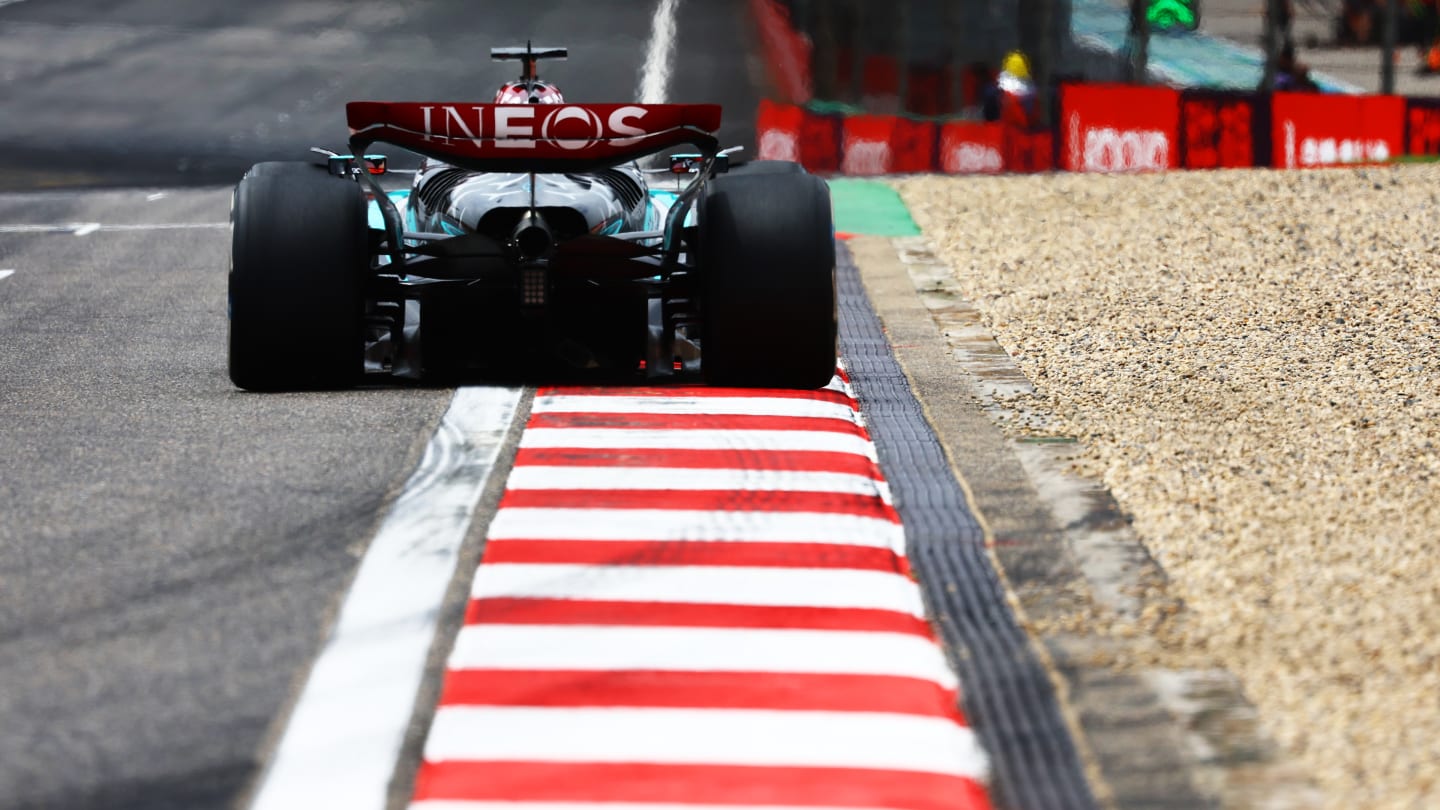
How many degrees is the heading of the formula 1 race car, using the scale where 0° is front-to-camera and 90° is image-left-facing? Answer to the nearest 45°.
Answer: approximately 180°

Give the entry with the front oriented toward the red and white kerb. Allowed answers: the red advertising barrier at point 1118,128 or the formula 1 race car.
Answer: the red advertising barrier

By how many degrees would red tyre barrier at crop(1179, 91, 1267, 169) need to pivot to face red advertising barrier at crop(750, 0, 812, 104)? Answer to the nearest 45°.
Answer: approximately 135° to its right

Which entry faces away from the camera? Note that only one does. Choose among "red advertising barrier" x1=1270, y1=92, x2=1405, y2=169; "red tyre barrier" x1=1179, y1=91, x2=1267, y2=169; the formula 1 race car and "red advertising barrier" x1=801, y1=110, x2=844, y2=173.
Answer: the formula 1 race car

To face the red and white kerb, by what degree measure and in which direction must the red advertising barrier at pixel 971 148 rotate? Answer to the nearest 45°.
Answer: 0° — it already faces it

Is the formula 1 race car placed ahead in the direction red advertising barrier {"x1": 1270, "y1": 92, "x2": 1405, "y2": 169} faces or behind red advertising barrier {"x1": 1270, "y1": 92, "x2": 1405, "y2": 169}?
ahead

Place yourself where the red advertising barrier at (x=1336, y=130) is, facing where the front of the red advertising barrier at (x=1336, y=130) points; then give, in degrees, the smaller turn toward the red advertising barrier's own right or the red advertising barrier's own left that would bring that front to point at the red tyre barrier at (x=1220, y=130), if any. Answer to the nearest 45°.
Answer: approximately 90° to the red advertising barrier's own right

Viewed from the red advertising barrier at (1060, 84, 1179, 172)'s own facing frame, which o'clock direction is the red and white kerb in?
The red and white kerb is roughly at 12 o'clock from the red advertising barrier.

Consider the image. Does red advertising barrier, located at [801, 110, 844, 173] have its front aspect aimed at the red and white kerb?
yes

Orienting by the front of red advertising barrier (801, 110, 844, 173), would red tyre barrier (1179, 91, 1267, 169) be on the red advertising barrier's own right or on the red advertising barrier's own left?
on the red advertising barrier's own left

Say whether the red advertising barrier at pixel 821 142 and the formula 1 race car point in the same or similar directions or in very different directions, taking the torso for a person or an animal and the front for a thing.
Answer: very different directions

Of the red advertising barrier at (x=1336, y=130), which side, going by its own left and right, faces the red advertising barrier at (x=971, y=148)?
right
